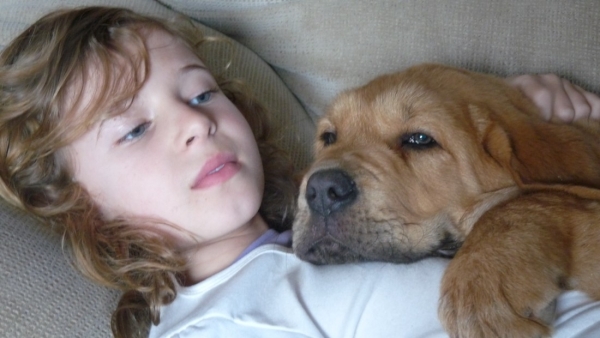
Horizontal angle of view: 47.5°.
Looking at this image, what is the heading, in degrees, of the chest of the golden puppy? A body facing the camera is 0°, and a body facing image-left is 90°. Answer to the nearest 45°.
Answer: approximately 45°
